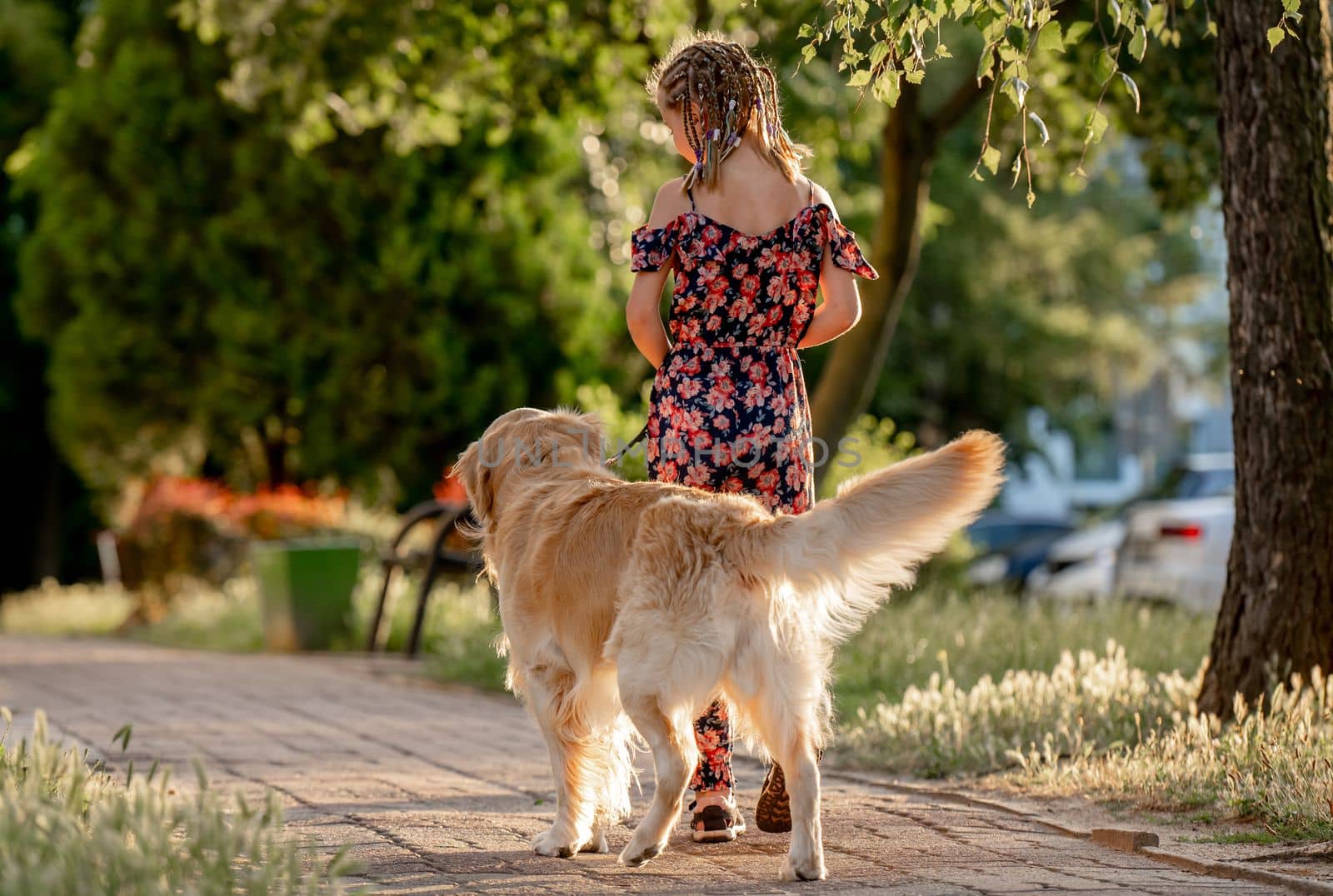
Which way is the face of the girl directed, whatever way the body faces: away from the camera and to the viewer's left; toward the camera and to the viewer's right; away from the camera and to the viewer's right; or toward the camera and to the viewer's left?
away from the camera and to the viewer's left

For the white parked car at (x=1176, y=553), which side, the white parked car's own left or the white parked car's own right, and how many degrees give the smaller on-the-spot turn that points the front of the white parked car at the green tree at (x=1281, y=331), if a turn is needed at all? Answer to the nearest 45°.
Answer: approximately 135° to the white parked car's own right

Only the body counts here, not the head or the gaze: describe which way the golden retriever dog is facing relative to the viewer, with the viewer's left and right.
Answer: facing away from the viewer and to the left of the viewer

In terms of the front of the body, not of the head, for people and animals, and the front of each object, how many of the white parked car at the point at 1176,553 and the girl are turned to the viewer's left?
0

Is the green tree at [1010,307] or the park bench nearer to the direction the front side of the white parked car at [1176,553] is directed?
the green tree

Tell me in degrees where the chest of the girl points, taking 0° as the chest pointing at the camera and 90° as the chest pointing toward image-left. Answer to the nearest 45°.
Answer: approximately 180°

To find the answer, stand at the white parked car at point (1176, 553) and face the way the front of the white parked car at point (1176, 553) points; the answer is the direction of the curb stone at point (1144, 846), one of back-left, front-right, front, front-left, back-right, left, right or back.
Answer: back-right

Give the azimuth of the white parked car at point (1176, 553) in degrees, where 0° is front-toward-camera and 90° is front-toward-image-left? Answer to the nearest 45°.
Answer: approximately 225°

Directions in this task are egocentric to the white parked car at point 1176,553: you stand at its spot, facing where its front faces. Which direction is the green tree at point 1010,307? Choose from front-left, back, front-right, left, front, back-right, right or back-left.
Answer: front-left

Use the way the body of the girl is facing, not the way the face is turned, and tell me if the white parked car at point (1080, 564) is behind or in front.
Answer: in front
